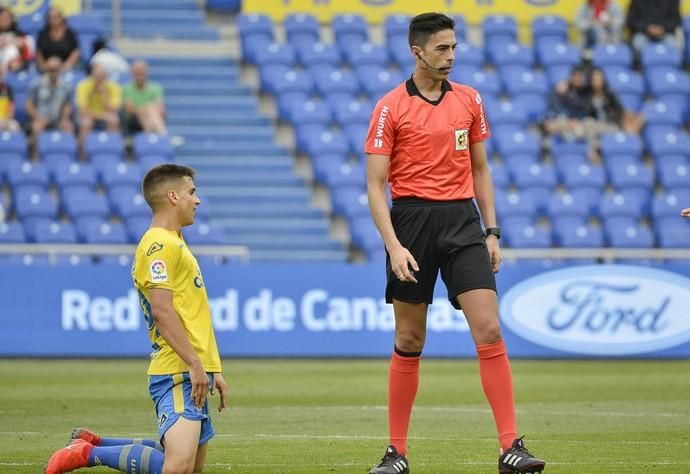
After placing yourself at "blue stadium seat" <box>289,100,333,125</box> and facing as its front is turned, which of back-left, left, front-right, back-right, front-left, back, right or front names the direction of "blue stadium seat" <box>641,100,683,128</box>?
left

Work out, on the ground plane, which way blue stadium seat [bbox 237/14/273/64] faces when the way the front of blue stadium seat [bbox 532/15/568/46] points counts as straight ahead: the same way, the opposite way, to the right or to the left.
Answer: the same way

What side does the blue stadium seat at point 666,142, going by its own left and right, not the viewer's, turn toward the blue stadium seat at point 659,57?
back

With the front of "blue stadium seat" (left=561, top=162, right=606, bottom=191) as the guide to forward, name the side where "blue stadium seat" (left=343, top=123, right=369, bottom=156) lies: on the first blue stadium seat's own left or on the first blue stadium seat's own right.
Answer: on the first blue stadium seat's own right

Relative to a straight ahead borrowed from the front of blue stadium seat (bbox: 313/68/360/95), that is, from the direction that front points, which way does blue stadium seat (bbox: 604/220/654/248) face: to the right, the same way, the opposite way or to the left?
the same way

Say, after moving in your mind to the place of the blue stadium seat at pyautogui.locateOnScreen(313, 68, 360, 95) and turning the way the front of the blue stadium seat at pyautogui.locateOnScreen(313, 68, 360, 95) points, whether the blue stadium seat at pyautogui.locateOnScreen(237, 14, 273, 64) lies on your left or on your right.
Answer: on your right

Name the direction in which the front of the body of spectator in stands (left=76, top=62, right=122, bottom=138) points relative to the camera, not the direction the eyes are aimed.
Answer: toward the camera

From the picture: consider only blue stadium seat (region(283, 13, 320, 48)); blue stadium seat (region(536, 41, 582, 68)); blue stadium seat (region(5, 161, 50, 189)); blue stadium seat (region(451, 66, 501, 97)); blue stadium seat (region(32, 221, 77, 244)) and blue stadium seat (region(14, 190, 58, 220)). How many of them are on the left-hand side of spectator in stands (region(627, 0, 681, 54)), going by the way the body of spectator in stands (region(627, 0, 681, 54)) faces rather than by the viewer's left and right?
0

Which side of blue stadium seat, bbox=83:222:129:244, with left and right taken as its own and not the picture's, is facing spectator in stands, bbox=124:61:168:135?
back

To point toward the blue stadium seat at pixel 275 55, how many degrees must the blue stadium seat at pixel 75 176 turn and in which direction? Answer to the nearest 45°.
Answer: approximately 135° to its left

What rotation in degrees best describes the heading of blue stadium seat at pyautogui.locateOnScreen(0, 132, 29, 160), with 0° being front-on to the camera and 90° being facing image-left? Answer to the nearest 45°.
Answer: approximately 0°

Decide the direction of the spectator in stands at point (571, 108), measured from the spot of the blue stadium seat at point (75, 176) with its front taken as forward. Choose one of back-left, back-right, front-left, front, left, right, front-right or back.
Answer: left

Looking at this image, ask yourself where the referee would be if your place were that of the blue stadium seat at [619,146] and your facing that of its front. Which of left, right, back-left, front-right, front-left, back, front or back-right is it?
front

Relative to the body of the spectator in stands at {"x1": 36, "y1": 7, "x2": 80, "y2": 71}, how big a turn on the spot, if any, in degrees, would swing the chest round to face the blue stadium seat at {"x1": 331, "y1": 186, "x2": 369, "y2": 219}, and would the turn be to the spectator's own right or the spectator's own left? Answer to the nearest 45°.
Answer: approximately 45° to the spectator's own left

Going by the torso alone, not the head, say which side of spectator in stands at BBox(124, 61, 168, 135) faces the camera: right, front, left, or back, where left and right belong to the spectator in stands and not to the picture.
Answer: front
